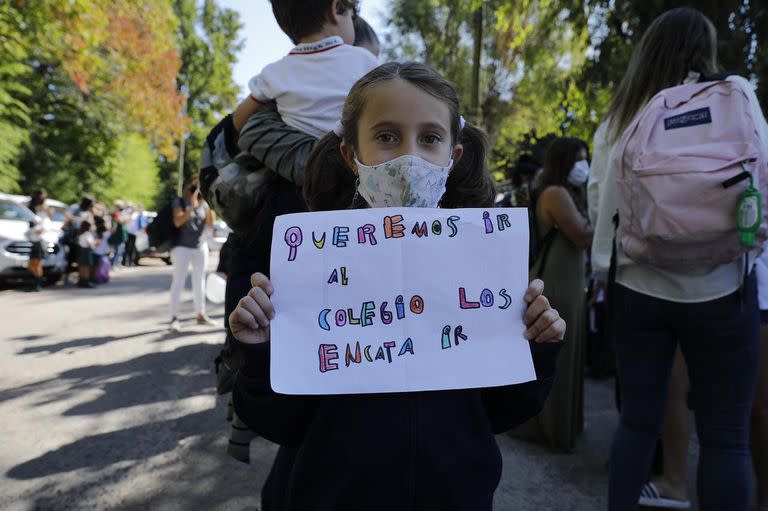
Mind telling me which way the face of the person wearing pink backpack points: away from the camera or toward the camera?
away from the camera

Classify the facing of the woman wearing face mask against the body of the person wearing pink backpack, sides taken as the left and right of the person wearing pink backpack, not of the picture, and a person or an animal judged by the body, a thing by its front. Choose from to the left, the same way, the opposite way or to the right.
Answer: to the right

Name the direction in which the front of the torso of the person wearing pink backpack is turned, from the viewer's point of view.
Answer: away from the camera

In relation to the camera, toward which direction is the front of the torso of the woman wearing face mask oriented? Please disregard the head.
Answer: to the viewer's right

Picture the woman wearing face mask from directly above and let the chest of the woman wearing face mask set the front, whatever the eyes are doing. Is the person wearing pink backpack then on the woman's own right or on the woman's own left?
on the woman's own right

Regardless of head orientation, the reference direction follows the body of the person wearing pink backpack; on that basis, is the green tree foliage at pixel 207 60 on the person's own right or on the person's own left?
on the person's own left

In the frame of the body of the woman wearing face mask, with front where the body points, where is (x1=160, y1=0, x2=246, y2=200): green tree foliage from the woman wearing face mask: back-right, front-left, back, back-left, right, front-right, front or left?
back-left
